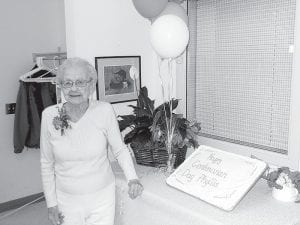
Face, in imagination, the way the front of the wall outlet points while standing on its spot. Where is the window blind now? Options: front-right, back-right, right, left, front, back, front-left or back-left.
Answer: front-left

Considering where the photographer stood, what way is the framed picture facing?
facing the viewer

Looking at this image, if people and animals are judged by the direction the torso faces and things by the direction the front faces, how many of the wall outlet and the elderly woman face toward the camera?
2

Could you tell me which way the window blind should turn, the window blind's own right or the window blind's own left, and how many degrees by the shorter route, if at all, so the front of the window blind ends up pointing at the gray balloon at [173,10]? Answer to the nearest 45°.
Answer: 0° — it already faces it

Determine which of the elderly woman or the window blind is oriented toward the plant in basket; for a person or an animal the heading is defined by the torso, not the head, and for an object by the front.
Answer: the window blind

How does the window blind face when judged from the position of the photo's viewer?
facing the viewer and to the left of the viewer

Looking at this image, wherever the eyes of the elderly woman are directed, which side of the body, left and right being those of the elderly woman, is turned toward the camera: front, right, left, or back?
front

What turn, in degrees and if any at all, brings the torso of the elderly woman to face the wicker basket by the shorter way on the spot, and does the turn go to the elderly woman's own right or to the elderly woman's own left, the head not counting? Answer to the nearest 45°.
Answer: approximately 135° to the elderly woman's own left

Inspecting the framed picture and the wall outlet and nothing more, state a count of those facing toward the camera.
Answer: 2

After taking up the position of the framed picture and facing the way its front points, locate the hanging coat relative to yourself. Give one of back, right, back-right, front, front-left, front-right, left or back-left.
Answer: back-right

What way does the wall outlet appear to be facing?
toward the camera
